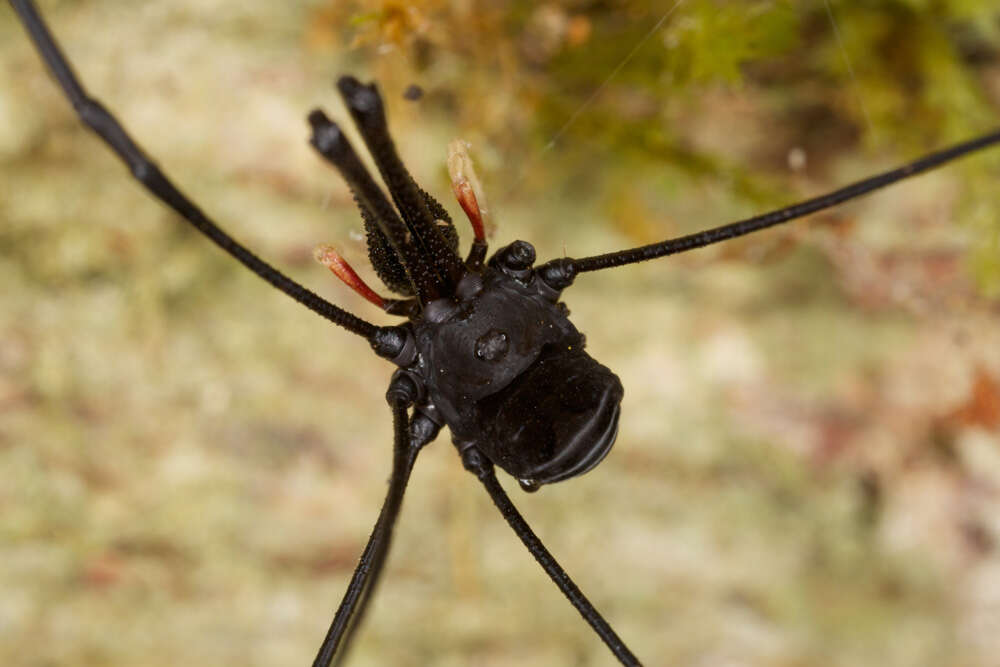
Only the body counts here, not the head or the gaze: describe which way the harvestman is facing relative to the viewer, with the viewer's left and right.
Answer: facing away from the viewer and to the left of the viewer
